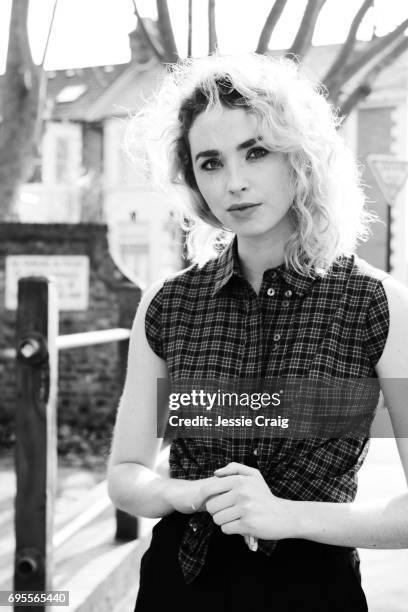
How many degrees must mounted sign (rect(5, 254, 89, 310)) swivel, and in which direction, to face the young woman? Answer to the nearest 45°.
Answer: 0° — it already faces them

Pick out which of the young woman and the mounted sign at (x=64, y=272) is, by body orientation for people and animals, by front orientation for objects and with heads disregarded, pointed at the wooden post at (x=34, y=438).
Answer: the mounted sign

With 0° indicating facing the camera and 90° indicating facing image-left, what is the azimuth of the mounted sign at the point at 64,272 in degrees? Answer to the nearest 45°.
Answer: approximately 0°

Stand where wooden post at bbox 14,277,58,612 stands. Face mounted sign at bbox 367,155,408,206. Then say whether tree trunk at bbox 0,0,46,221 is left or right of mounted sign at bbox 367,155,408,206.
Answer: left

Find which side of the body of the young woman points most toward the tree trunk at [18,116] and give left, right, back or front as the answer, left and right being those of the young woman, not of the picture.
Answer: back

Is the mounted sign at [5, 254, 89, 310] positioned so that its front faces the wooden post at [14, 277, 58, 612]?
yes

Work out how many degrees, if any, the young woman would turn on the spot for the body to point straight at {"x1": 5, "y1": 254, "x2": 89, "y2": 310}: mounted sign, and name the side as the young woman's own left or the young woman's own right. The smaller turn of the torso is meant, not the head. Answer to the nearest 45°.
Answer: approximately 180°

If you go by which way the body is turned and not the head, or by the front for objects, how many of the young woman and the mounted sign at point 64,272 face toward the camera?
2
